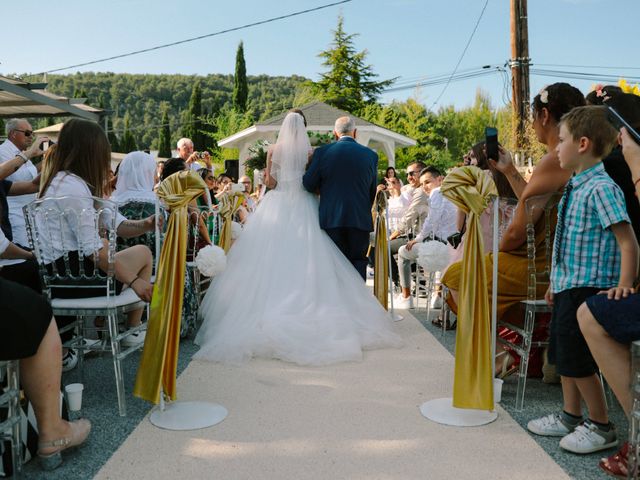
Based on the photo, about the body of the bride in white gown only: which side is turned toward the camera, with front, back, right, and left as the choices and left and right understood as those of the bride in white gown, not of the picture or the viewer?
back

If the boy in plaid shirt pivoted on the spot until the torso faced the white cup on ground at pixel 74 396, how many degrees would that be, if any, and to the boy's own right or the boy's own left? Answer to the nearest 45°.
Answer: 0° — they already face it

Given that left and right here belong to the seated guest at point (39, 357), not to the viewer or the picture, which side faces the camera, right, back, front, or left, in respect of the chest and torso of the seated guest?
right

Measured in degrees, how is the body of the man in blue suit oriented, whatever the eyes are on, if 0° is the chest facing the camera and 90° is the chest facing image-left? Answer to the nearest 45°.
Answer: approximately 180°

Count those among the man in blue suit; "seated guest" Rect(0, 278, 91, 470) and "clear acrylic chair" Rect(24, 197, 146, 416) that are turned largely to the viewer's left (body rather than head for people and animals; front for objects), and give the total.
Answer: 0

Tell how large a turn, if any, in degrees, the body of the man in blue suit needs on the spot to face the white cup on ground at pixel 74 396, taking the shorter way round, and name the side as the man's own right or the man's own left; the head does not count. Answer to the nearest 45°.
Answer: approximately 135° to the man's own left

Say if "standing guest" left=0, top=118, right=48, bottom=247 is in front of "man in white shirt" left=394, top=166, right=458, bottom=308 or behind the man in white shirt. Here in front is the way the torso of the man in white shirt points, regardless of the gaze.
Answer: in front

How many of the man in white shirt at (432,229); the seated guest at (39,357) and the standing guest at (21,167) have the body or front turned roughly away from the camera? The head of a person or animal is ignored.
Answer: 0

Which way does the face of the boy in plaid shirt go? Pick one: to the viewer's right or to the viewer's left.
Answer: to the viewer's left

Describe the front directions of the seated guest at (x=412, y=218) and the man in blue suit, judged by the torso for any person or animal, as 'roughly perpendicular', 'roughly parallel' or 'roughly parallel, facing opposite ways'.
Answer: roughly perpendicular

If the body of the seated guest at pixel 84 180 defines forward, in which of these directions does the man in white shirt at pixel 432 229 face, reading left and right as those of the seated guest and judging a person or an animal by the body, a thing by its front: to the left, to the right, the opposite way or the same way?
to the left

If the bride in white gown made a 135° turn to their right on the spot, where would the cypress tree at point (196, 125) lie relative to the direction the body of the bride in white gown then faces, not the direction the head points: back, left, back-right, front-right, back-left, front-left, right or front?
back-left

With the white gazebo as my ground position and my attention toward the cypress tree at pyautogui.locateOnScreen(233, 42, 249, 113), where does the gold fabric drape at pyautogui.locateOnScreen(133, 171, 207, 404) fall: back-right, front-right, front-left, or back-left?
back-left
